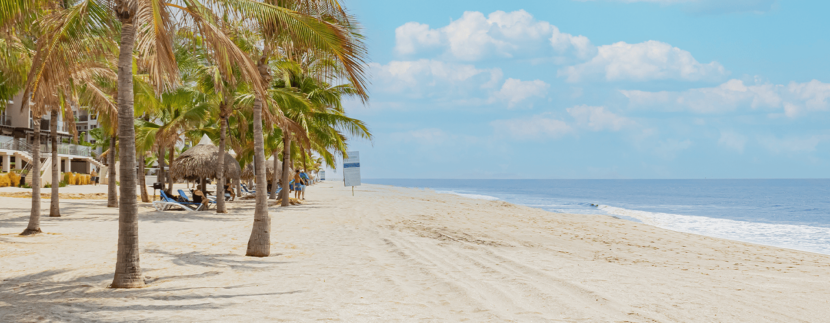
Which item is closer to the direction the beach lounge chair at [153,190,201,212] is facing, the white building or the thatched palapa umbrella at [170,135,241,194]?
the thatched palapa umbrella

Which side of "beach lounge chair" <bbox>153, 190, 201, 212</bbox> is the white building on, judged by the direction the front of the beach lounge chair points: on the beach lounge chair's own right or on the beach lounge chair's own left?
on the beach lounge chair's own left

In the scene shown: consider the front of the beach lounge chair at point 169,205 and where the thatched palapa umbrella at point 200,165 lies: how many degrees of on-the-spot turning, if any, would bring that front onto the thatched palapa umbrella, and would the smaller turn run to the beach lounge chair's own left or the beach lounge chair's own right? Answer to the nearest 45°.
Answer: approximately 90° to the beach lounge chair's own left

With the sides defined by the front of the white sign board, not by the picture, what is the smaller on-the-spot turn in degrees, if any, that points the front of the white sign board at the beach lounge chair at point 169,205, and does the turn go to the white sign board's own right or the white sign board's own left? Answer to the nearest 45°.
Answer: approximately 45° to the white sign board's own right

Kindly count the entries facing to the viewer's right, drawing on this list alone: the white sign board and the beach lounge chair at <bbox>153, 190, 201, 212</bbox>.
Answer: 1

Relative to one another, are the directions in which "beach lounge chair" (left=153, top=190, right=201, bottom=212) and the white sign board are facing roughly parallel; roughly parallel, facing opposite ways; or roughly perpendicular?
roughly perpendicular

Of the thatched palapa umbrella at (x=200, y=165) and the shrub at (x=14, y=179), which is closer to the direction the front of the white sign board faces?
the thatched palapa umbrella

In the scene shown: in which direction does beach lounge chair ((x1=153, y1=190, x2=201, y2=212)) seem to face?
to the viewer's right

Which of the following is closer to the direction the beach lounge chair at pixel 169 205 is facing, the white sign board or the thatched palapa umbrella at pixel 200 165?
the white sign board

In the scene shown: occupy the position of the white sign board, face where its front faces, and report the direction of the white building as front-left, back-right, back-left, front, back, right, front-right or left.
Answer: back-right

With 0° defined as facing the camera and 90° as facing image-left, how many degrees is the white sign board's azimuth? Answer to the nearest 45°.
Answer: approximately 0°
